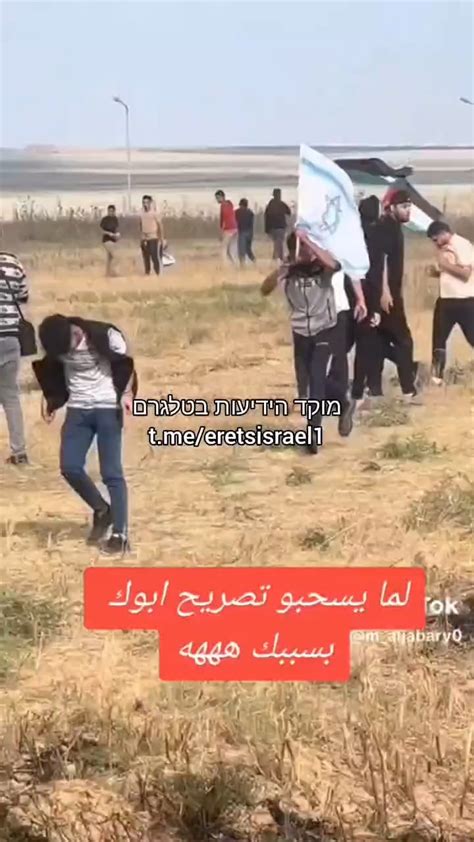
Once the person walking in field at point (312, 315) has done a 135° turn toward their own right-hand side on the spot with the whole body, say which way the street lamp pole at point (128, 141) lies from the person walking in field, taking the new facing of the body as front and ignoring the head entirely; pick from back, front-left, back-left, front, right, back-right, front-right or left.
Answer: front-right

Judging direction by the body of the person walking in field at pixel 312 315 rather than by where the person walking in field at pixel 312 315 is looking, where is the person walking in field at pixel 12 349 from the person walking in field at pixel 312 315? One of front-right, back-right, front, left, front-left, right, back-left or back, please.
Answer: right
